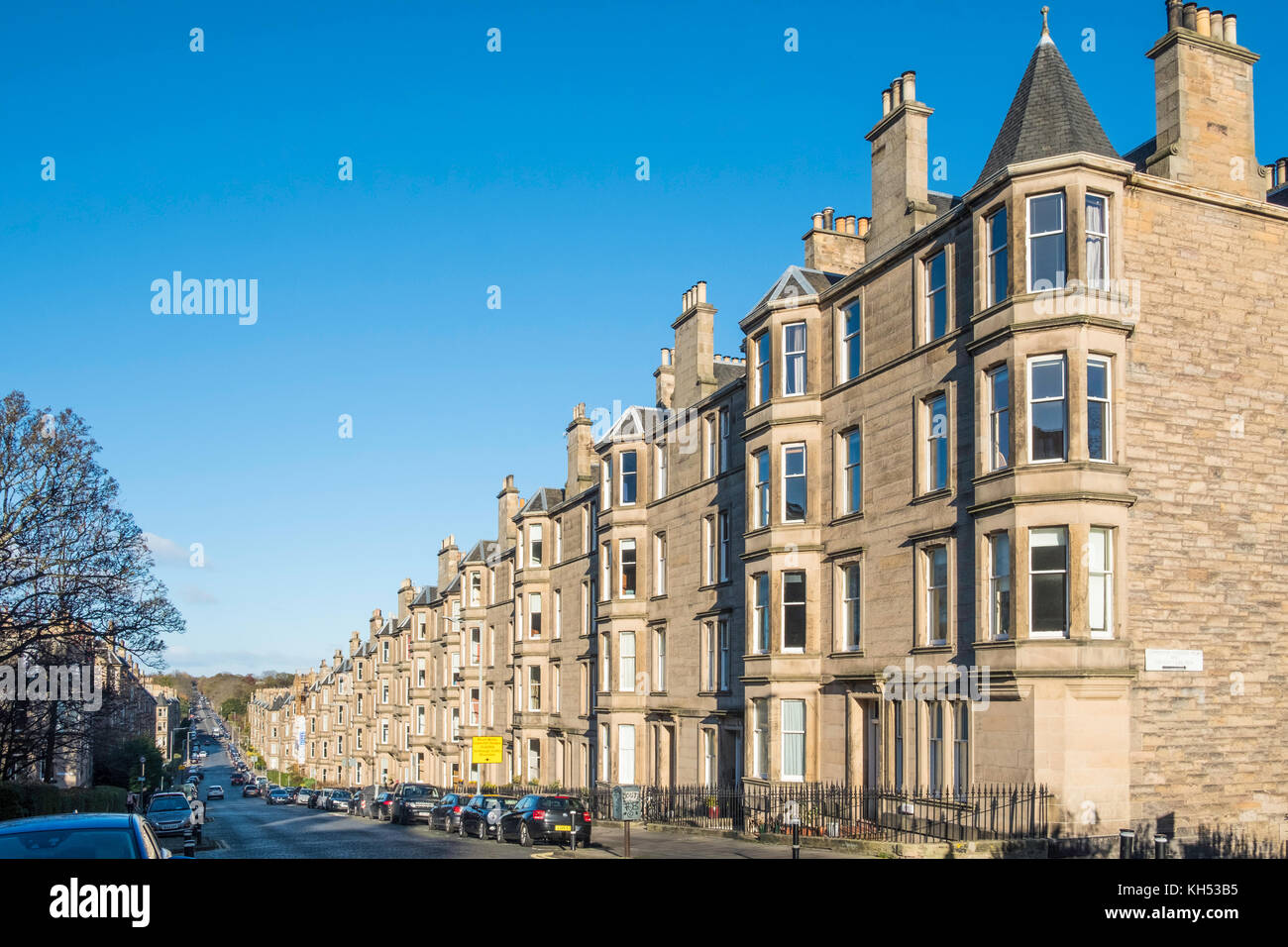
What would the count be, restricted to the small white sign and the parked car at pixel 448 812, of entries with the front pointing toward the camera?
1

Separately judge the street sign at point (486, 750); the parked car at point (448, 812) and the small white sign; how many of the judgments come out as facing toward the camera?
2

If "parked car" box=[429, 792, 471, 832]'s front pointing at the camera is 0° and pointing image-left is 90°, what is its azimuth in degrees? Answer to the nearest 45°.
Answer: approximately 135°

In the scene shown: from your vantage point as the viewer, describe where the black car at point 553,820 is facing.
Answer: facing away from the viewer and to the left of the viewer

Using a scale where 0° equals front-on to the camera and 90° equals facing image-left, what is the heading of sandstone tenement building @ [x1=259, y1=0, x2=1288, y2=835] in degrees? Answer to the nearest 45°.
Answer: approximately 45°

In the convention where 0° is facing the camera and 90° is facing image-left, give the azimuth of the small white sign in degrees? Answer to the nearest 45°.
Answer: approximately 0°
